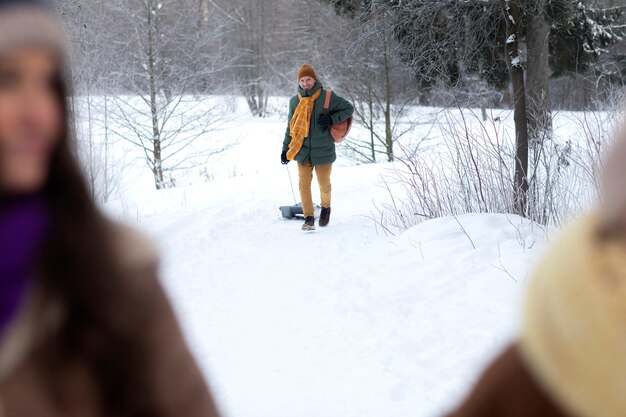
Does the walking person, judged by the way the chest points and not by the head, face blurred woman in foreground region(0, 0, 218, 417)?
yes

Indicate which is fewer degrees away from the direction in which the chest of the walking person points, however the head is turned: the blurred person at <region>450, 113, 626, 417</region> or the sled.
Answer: the blurred person

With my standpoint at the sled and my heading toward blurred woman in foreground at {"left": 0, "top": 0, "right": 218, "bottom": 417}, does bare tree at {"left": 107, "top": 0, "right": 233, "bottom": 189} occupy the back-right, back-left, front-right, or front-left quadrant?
back-right

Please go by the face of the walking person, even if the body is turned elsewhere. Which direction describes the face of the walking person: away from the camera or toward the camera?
toward the camera

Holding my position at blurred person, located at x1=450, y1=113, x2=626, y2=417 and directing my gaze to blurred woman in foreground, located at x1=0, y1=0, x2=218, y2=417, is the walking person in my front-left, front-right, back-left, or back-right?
front-right

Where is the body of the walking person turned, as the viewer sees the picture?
toward the camera

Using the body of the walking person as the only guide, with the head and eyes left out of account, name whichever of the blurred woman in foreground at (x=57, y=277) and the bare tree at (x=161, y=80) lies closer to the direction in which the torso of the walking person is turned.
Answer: the blurred woman in foreground

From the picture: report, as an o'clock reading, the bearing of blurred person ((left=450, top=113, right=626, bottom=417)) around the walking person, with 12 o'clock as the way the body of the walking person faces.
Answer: The blurred person is roughly at 12 o'clock from the walking person.

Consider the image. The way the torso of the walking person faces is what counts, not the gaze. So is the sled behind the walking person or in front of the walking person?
behind

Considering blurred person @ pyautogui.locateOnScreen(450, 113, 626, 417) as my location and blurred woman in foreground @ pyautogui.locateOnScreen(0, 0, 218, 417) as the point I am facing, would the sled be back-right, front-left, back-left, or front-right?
front-right

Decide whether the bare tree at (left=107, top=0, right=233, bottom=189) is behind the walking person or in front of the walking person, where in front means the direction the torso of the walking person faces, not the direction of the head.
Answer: behind
